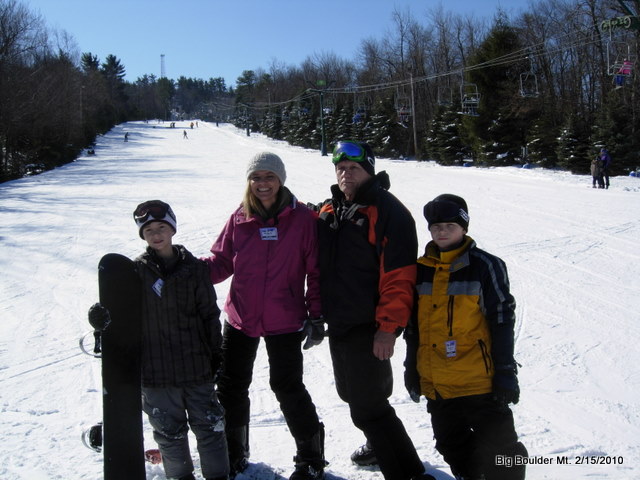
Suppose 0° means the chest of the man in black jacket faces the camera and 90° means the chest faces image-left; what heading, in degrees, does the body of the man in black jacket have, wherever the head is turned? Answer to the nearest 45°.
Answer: approximately 45°

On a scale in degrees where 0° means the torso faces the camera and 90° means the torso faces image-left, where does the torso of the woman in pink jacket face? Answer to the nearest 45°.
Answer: approximately 0°

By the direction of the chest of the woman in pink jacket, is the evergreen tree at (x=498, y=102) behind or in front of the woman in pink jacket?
behind
